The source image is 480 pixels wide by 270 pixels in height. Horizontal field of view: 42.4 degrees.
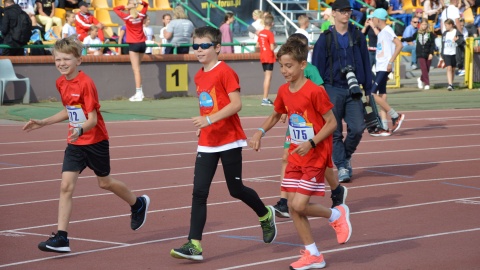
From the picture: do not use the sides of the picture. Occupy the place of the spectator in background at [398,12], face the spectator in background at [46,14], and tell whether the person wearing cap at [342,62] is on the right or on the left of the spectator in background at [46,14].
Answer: left

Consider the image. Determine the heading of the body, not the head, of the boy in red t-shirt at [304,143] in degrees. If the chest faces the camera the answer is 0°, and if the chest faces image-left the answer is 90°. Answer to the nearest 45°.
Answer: approximately 45°

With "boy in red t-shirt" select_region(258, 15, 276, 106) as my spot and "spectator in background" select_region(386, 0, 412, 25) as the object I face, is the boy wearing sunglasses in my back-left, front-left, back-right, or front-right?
back-right

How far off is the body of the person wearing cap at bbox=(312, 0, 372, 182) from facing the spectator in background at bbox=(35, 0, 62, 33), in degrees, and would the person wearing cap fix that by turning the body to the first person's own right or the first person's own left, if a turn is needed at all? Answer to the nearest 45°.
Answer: approximately 135° to the first person's own right

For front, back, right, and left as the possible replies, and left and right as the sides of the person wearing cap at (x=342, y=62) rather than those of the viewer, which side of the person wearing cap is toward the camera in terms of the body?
front

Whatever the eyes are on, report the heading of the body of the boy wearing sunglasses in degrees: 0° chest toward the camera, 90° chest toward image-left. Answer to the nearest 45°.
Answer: approximately 45°

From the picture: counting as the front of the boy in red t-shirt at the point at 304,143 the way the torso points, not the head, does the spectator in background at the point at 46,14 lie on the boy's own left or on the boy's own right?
on the boy's own right

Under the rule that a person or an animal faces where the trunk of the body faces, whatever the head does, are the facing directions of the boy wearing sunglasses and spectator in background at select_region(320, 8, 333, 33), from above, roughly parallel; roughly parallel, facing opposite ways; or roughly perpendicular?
roughly parallel

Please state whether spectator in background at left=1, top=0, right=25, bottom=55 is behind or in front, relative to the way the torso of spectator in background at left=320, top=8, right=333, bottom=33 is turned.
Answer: in front

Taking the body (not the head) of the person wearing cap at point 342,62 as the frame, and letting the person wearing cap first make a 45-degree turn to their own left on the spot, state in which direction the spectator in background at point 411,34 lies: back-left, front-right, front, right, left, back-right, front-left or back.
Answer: back-left

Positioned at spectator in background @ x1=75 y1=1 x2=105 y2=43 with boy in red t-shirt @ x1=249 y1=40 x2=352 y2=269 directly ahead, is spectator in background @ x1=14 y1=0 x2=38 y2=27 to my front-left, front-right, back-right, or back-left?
back-right
